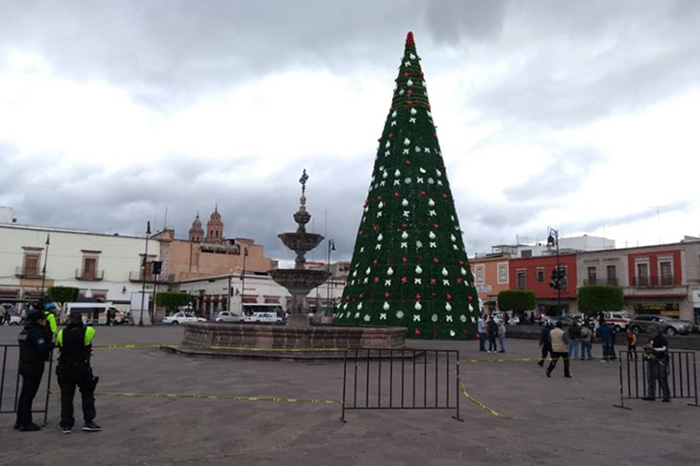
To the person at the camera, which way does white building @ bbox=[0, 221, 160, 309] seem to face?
facing the viewer and to the right of the viewer

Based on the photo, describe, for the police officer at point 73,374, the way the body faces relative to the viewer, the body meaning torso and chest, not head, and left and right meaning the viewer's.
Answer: facing away from the viewer

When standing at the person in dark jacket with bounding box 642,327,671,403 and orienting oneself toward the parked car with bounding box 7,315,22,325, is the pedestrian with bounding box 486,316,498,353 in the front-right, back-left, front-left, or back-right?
front-right

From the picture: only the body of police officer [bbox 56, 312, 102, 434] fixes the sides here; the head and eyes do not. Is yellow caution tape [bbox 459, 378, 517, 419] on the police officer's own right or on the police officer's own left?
on the police officer's own right

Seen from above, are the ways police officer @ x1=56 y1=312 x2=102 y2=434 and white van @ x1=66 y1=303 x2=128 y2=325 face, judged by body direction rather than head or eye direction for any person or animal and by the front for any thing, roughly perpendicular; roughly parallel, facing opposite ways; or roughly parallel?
roughly perpendicular

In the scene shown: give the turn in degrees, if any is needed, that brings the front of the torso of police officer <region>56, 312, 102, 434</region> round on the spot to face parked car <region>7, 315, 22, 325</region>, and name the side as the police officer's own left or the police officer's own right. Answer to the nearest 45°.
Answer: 0° — they already face it

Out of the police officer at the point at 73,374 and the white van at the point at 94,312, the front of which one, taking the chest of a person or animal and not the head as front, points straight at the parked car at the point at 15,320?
the police officer

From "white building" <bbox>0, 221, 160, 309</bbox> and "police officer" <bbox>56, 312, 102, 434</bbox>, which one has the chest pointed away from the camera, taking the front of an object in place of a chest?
the police officer

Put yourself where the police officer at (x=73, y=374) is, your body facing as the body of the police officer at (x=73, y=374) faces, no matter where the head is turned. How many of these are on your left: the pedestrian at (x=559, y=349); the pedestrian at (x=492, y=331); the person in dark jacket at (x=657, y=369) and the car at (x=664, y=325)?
0

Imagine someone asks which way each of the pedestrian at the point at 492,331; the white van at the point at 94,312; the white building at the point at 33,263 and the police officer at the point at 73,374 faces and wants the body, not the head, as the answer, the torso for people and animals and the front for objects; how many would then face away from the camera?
2

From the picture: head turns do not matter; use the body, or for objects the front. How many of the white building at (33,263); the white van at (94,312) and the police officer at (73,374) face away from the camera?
1

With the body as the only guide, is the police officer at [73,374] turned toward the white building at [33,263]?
yes

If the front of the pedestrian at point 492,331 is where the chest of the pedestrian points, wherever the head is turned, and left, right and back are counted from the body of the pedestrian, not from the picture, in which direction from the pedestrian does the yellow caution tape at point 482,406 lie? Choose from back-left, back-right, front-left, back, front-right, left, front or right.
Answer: back

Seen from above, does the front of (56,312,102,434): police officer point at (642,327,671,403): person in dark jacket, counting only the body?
no

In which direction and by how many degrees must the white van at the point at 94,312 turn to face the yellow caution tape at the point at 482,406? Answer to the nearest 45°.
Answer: approximately 90° to its right

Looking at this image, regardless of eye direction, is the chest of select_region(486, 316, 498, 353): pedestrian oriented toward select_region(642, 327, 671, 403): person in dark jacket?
no

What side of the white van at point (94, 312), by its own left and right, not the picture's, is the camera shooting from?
right
